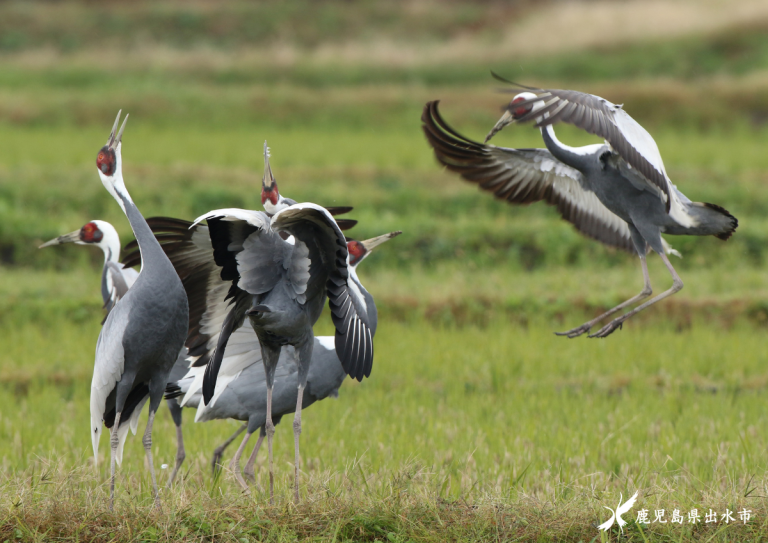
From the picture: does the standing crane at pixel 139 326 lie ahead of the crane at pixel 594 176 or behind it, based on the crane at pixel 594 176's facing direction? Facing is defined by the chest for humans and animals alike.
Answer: ahead

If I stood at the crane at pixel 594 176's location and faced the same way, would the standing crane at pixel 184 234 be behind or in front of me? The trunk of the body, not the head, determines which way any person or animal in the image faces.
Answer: in front

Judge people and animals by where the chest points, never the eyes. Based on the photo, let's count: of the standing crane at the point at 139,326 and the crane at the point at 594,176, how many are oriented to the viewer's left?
1

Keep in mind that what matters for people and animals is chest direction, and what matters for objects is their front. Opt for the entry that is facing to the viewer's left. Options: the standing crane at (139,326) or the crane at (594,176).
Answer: the crane

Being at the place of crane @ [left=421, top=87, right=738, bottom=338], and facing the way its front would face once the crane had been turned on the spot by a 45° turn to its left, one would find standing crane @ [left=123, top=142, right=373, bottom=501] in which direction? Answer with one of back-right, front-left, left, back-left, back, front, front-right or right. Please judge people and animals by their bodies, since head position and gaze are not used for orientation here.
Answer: front

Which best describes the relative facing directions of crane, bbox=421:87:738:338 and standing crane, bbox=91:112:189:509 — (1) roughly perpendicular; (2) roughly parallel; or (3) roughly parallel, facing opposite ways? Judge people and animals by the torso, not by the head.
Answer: roughly parallel, facing opposite ways

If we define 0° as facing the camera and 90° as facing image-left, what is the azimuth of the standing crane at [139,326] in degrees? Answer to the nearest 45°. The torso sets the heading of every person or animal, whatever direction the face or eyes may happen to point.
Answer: approximately 315°

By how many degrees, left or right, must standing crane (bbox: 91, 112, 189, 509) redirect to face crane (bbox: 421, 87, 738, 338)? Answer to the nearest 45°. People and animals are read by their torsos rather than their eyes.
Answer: approximately 45° to its left

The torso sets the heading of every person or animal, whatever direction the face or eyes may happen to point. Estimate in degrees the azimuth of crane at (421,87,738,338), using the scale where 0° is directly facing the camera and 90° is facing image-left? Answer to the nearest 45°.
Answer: approximately 90°
